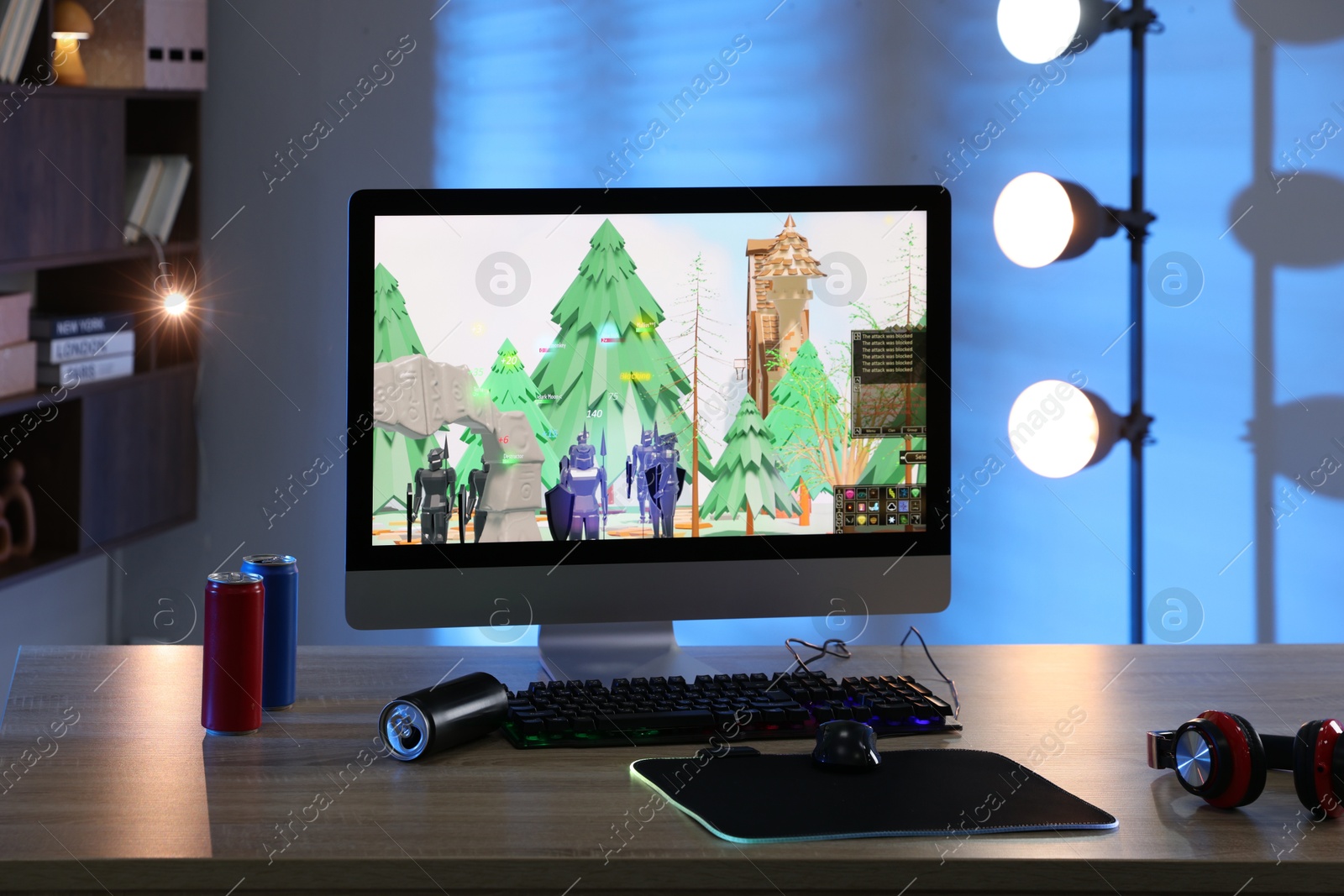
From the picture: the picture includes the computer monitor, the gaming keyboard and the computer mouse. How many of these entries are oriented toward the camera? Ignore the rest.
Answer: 2

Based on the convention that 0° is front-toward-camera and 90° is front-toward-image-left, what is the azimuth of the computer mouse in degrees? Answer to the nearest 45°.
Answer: approximately 180°

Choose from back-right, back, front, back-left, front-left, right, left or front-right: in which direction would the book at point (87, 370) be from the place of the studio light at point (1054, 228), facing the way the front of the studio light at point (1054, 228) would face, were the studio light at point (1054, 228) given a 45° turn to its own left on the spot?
right

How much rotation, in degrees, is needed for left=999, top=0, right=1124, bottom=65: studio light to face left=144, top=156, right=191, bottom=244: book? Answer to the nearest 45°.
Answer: approximately 45° to its right

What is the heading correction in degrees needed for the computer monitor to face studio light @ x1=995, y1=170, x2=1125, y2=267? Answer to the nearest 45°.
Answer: approximately 135° to its left

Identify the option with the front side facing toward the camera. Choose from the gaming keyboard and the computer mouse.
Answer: the gaming keyboard

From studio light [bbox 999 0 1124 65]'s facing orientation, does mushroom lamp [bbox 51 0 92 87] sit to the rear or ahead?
ahead

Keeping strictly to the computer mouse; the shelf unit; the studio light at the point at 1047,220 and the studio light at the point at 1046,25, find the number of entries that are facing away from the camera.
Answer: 1

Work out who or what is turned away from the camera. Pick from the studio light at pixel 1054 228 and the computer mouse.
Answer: the computer mouse

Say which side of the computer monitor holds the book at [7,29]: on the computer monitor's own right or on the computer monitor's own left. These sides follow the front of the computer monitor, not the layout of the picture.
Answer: on the computer monitor's own right

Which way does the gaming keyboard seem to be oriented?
toward the camera

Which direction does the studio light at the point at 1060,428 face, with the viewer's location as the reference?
facing the viewer and to the left of the viewer

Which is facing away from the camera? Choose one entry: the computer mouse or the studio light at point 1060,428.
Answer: the computer mouse

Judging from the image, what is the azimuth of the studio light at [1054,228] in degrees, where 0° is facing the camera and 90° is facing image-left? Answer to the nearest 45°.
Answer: approximately 45°

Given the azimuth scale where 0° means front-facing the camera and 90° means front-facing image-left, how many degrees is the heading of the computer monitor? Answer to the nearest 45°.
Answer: approximately 0°

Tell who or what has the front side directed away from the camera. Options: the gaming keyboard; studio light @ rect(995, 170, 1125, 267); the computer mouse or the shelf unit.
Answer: the computer mouse

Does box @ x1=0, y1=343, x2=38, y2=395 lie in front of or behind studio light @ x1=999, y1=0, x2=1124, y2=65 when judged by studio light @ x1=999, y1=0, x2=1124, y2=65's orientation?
in front
